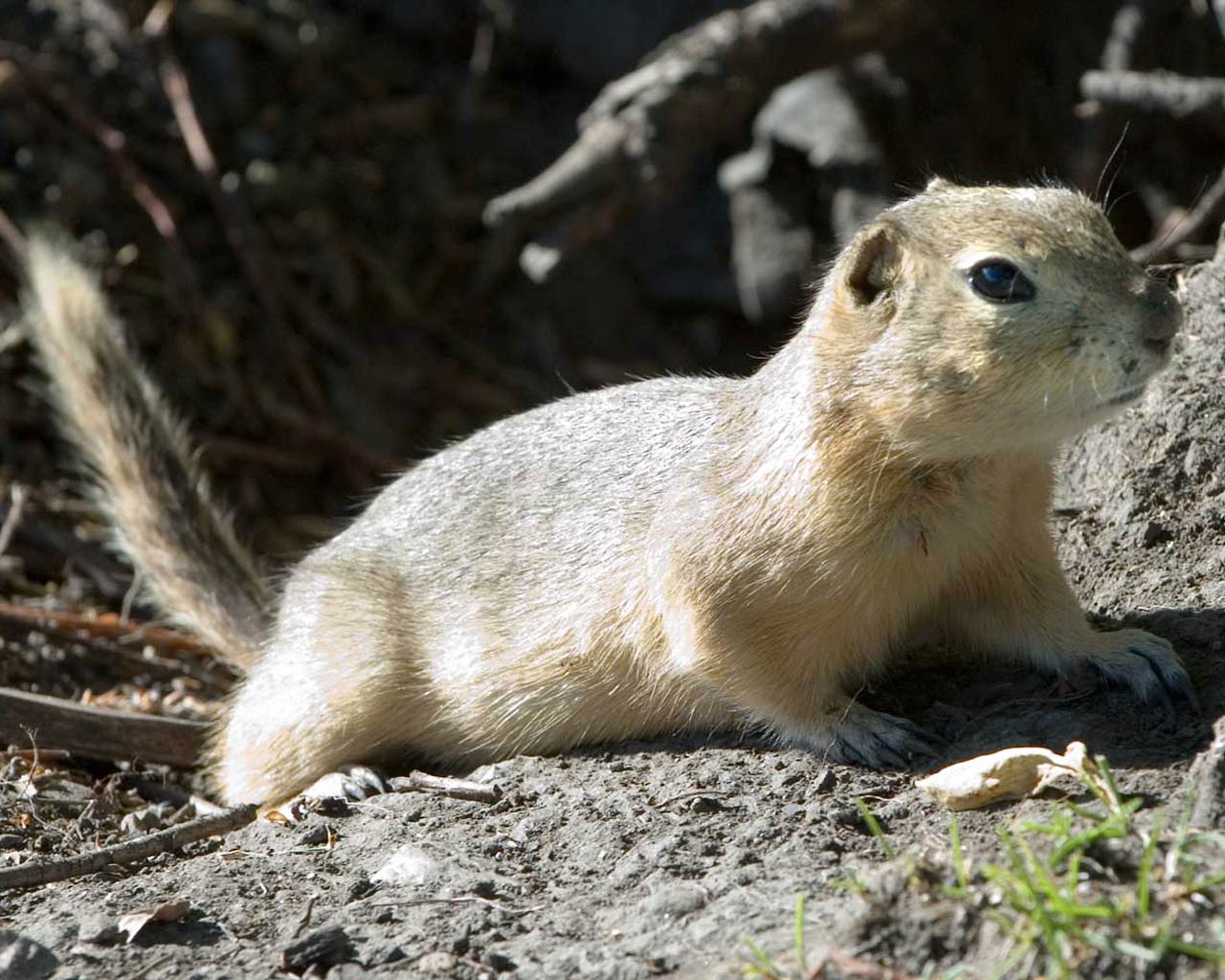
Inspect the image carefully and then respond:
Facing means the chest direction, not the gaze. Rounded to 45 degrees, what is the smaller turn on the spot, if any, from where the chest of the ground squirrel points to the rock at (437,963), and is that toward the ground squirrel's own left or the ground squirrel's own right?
approximately 135° to the ground squirrel's own right

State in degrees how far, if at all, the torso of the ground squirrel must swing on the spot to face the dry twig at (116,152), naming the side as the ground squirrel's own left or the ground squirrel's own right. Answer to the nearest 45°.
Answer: approximately 135° to the ground squirrel's own left

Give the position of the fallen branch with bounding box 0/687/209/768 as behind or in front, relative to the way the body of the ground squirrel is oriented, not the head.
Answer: behind

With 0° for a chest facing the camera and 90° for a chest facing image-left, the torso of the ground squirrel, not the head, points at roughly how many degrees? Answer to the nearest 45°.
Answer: approximately 270°

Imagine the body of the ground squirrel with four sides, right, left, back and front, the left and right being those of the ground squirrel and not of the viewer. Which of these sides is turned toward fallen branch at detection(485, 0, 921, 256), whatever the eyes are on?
left

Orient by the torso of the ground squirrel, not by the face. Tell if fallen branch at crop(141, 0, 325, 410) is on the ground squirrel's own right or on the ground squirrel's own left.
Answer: on the ground squirrel's own left

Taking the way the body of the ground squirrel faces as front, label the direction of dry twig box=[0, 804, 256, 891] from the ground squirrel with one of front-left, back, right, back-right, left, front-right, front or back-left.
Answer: back

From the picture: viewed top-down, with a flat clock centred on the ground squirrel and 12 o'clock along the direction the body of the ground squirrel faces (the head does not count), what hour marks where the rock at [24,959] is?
The rock is roughly at 5 o'clock from the ground squirrel.

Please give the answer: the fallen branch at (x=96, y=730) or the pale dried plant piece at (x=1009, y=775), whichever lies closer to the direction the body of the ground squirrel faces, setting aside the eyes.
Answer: the pale dried plant piece
